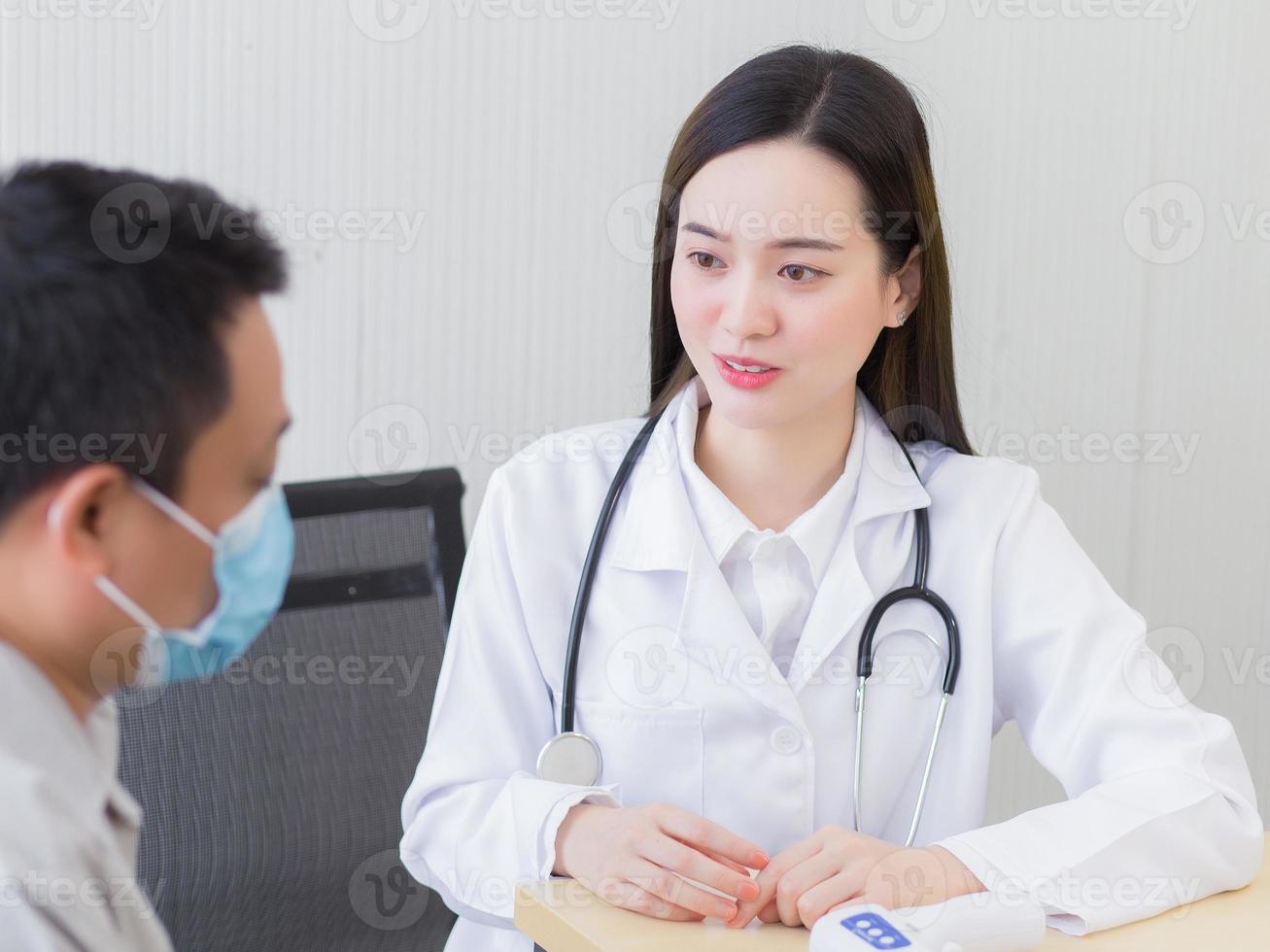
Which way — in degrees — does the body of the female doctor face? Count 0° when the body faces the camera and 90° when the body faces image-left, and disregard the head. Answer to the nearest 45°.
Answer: approximately 0°

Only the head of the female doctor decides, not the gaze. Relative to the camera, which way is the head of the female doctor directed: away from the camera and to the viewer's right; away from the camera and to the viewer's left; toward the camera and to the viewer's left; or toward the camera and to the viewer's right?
toward the camera and to the viewer's left
